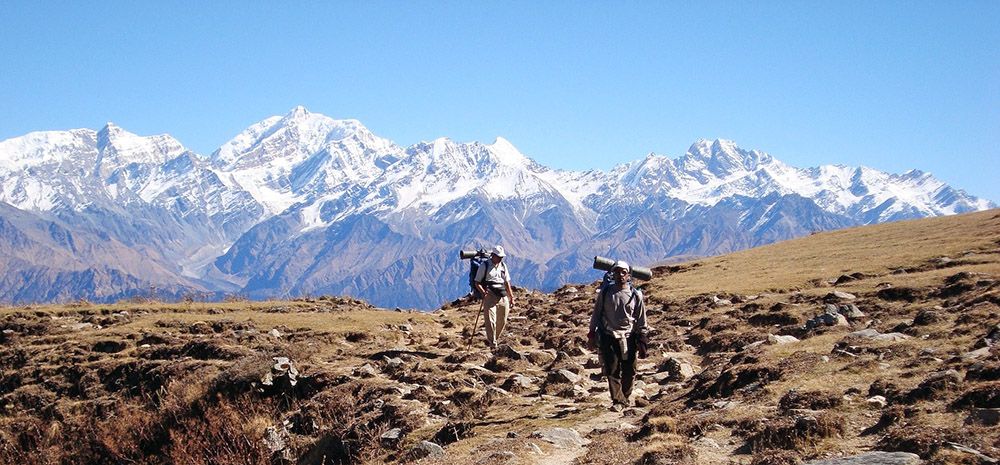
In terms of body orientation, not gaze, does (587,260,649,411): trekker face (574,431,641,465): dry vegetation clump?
yes

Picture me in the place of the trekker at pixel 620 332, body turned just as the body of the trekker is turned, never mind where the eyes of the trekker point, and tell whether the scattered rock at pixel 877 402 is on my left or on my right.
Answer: on my left

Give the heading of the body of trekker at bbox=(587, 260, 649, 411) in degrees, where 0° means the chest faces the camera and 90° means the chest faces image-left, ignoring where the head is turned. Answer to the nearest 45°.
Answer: approximately 0°

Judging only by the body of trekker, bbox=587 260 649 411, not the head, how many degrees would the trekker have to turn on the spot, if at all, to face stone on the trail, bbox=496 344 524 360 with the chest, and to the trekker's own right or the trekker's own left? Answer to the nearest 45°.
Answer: approximately 135° to the trekker's own right

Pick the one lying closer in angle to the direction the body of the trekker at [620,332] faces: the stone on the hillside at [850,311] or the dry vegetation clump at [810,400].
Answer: the dry vegetation clump

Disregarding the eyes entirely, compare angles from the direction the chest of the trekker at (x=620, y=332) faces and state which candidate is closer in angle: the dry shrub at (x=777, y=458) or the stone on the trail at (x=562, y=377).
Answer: the dry shrub

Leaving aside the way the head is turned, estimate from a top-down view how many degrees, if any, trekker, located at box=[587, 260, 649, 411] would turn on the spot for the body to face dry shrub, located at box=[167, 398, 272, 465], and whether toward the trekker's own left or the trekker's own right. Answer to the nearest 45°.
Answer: approximately 90° to the trekker's own right

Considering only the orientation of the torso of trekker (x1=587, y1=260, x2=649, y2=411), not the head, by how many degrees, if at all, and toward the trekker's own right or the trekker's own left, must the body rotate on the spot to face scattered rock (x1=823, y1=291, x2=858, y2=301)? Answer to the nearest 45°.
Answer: approximately 135° to the trekker's own left

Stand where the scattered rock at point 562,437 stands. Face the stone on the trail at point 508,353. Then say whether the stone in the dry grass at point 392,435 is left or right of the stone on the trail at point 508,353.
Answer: left

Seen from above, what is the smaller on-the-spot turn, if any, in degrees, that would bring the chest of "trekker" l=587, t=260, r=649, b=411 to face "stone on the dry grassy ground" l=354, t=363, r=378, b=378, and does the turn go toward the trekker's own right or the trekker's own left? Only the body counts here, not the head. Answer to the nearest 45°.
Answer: approximately 135° to the trekker's own right

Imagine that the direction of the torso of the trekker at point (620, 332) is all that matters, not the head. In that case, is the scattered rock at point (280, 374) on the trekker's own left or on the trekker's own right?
on the trekker's own right

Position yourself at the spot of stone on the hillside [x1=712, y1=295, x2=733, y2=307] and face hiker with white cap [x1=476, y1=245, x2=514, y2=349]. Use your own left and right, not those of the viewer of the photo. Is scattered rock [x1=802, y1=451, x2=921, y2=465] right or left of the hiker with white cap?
left
